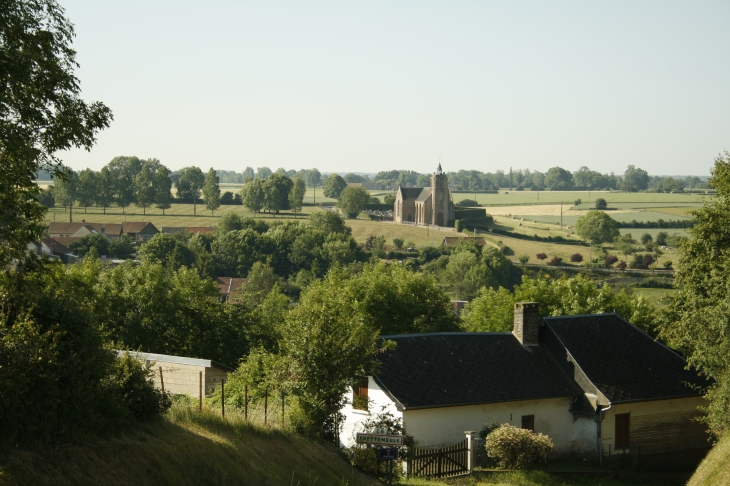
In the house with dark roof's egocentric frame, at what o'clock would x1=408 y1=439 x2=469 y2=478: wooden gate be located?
The wooden gate is roughly at 1 o'clock from the house with dark roof.

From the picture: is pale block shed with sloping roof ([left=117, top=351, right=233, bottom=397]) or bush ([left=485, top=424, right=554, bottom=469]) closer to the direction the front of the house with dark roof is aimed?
the bush

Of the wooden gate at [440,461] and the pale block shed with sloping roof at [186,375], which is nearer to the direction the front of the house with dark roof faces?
the wooden gate

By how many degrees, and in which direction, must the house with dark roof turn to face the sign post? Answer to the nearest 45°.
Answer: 0° — it already faces it

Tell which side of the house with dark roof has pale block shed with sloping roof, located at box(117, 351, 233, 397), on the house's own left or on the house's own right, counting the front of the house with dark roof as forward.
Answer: on the house's own right

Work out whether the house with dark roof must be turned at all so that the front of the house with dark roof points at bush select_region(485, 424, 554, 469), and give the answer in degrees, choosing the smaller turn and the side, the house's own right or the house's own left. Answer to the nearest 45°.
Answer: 0° — it already faces it

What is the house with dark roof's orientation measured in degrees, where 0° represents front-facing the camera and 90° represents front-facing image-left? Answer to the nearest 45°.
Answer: approximately 0°

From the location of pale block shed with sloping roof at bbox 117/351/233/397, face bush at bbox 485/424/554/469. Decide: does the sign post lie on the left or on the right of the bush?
right

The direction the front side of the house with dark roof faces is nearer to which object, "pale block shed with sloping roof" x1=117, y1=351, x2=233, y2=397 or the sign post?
the sign post

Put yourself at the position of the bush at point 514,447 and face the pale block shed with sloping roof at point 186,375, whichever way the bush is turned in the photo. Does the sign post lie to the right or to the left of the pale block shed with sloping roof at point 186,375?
left
